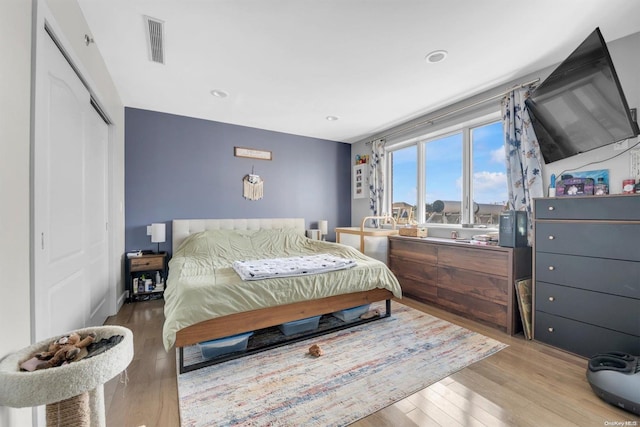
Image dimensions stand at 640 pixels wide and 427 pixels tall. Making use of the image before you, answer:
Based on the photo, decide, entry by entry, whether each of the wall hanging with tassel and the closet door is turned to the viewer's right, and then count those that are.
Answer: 1

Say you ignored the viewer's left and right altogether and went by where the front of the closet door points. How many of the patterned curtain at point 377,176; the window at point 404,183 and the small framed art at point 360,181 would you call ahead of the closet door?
3

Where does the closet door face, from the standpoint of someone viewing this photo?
facing to the right of the viewer

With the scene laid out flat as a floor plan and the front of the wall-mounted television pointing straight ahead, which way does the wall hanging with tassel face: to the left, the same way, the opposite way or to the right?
to the left

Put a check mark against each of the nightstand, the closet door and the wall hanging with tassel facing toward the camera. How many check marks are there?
2

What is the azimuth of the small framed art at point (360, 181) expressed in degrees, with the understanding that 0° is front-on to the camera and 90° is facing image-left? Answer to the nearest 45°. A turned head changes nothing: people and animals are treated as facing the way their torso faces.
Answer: approximately 45°

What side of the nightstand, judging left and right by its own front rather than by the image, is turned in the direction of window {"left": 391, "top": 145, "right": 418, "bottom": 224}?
left

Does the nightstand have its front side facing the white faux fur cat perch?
yes

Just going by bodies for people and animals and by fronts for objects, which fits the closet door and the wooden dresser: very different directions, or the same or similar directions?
very different directions

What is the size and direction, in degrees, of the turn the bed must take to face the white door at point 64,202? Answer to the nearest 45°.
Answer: approximately 90° to its right

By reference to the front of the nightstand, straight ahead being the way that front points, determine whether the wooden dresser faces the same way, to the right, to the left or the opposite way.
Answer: to the right

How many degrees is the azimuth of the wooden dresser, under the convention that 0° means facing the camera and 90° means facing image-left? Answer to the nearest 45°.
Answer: approximately 45°
